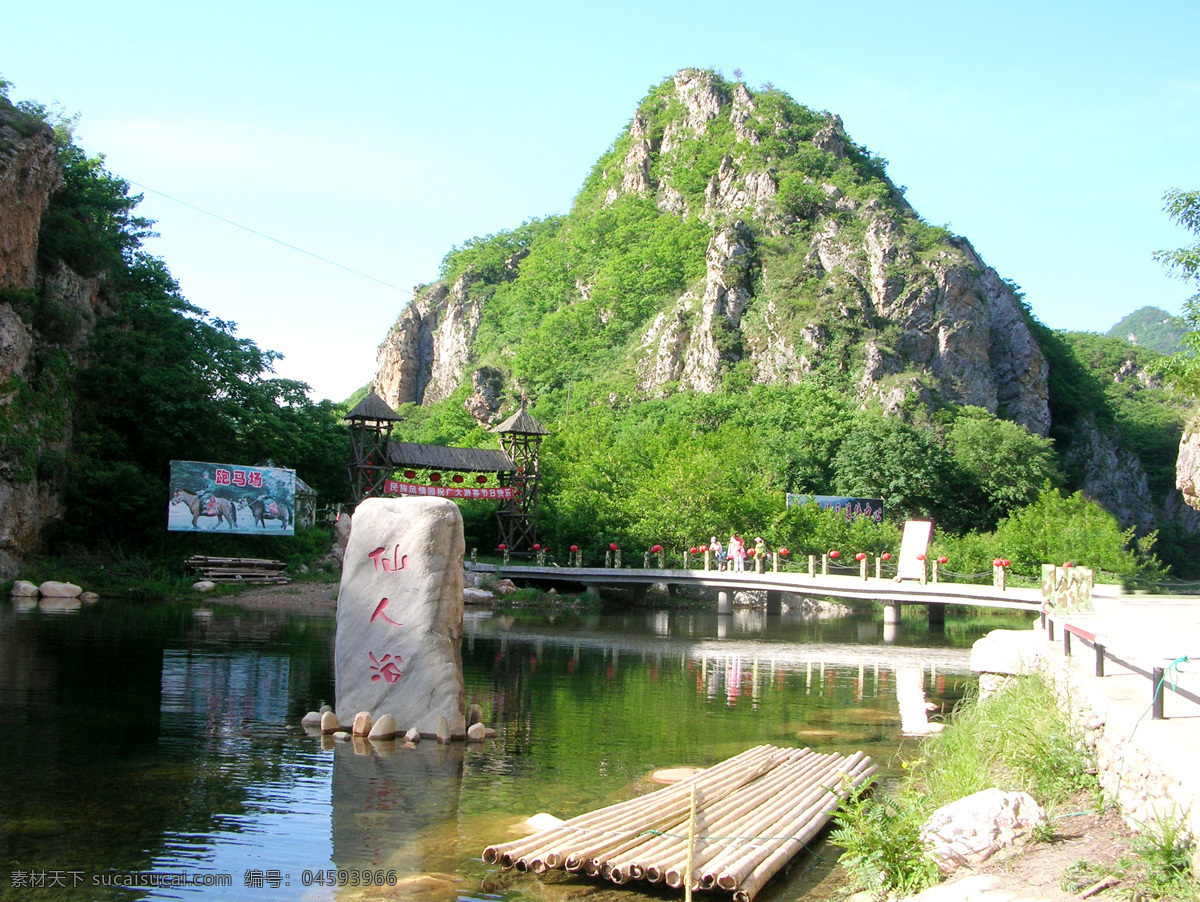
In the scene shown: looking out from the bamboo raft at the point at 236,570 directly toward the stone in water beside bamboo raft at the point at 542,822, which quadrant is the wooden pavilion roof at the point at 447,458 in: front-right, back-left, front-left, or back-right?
back-left

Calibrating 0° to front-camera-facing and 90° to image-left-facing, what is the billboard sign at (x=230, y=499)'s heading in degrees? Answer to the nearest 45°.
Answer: approximately 0°

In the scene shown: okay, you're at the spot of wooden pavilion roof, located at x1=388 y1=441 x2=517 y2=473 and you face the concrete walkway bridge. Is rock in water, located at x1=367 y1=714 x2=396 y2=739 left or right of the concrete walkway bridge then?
right

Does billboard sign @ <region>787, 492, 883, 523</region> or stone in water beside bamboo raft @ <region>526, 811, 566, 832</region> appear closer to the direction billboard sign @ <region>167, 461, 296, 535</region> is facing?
the stone in water beside bamboo raft
